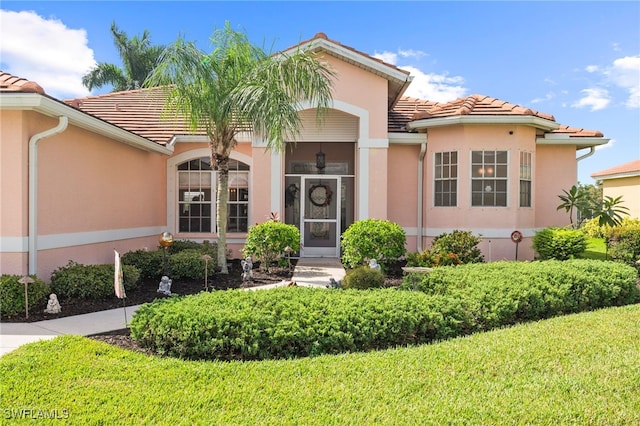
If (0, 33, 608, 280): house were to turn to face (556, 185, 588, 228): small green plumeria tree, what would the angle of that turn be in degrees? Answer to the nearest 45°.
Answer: approximately 90° to its left

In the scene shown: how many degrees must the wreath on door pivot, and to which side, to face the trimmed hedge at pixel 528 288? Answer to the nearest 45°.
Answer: approximately 45° to its left

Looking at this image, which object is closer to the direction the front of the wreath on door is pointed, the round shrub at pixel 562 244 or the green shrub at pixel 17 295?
the green shrub

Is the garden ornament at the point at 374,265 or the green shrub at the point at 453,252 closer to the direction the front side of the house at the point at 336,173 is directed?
the garden ornament

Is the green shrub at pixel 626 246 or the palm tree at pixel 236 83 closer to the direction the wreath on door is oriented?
the palm tree

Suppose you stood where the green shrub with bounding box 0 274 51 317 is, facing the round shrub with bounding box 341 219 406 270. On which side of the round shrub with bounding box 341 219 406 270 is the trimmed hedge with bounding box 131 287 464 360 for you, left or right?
right

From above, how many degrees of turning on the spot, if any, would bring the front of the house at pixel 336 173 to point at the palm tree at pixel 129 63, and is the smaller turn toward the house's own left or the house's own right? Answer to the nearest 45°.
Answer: approximately 135° to the house's own right

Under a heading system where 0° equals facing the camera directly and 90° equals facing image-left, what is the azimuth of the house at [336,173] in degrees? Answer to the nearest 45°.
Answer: approximately 0°

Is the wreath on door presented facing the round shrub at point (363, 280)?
yes
